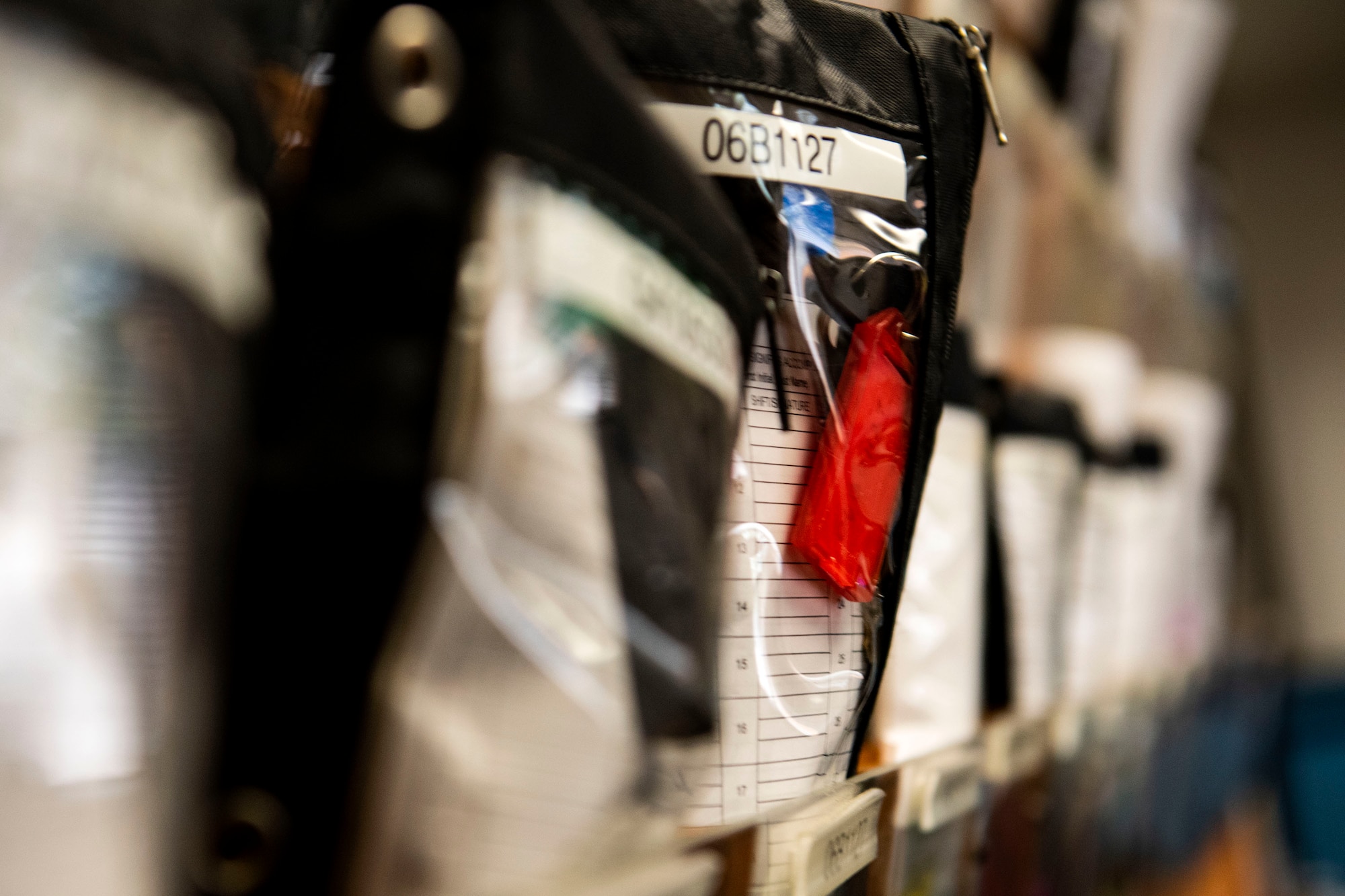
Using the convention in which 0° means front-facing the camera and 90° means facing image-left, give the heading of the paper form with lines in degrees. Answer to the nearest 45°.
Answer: approximately 0°
